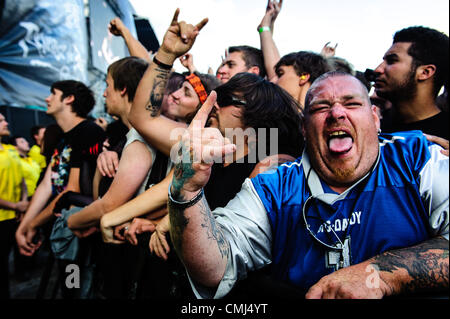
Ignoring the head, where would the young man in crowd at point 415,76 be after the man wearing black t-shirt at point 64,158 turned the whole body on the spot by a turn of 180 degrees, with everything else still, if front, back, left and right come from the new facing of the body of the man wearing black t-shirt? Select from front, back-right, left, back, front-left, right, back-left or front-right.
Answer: front-right

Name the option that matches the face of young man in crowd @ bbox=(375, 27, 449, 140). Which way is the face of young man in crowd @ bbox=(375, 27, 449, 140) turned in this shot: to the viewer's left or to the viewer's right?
to the viewer's left

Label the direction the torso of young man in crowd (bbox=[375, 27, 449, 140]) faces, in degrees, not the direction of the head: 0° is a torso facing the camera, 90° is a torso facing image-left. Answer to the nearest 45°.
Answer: approximately 90°
